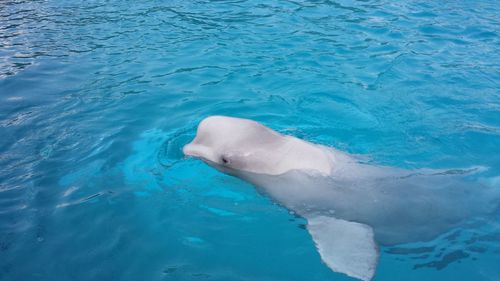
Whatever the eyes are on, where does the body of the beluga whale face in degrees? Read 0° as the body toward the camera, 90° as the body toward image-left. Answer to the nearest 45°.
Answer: approximately 90°
